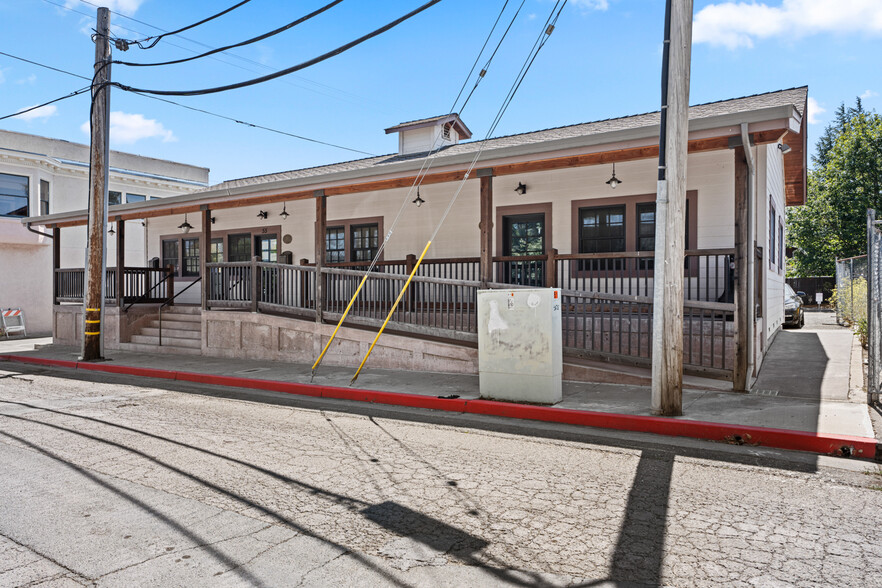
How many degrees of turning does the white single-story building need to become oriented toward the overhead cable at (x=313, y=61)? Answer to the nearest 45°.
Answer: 0° — it already faces it

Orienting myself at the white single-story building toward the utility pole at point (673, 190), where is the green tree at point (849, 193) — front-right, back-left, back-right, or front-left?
back-left

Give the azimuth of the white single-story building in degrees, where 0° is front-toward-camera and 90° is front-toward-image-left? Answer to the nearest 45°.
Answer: approximately 45°

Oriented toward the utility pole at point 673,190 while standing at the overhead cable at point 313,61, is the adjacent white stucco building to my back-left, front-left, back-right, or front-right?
back-left

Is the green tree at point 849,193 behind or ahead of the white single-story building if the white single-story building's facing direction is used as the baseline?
behind

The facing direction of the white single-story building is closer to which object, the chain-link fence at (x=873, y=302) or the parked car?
the chain-link fence

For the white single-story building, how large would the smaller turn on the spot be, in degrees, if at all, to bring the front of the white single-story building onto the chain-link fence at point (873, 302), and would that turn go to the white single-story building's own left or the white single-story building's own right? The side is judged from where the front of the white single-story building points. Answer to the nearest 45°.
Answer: approximately 90° to the white single-story building's own left

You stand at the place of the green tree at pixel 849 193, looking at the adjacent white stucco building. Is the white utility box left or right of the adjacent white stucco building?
left

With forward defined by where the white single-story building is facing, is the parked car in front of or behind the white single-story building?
behind

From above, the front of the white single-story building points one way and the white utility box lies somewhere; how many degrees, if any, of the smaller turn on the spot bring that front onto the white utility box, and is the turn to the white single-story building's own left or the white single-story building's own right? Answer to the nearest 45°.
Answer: approximately 45° to the white single-story building's own left

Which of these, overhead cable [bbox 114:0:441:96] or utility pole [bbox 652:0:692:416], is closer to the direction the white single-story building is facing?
the overhead cable
